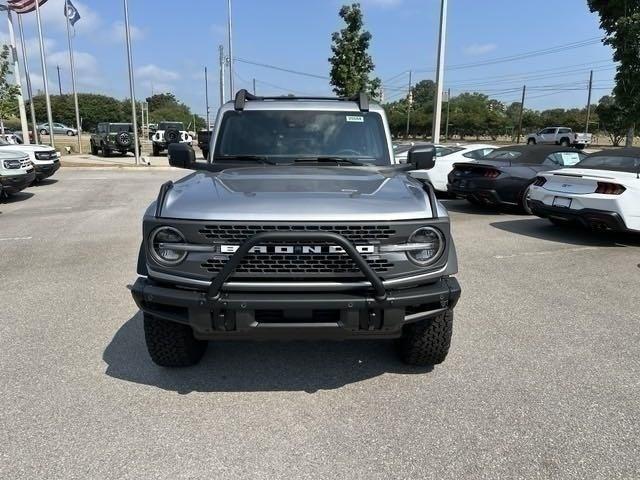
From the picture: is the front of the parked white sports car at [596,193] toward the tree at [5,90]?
no

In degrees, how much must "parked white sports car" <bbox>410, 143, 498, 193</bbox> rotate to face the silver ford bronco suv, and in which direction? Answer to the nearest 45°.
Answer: approximately 135° to its right

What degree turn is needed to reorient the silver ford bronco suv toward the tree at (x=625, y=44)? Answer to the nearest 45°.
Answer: approximately 135° to its left

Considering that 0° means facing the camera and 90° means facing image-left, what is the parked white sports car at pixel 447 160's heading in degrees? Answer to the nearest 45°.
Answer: approximately 225°

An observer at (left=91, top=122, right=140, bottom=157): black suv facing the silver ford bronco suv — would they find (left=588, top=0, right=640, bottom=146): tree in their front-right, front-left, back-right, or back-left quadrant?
front-left

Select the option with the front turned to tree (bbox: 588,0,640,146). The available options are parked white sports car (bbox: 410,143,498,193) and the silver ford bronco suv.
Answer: the parked white sports car

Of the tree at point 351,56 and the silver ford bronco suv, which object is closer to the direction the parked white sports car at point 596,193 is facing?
the tree

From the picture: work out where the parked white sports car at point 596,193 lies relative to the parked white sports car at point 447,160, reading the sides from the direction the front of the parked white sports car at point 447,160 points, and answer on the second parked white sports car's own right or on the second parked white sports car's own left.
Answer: on the second parked white sports car's own right

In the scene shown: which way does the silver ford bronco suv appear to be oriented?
toward the camera

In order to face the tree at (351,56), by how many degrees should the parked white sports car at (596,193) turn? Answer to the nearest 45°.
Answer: approximately 90° to its left

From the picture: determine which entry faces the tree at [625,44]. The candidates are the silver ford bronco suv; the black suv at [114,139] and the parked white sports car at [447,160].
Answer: the parked white sports car

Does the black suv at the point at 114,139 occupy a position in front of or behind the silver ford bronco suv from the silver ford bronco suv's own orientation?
behind

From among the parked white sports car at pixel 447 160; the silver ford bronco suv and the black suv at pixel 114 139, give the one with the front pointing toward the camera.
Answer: the silver ford bronco suv

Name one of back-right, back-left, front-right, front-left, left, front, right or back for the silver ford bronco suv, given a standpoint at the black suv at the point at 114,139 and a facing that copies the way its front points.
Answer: back-left

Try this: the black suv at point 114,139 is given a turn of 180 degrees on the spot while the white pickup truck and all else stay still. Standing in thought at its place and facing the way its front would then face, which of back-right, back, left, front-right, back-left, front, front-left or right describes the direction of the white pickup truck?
front-left

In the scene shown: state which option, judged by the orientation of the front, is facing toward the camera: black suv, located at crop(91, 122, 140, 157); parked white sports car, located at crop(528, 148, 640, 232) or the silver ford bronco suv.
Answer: the silver ford bronco suv

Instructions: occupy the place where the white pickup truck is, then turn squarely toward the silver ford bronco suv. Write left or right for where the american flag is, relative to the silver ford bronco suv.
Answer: right

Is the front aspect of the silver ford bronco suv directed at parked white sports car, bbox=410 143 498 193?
no
